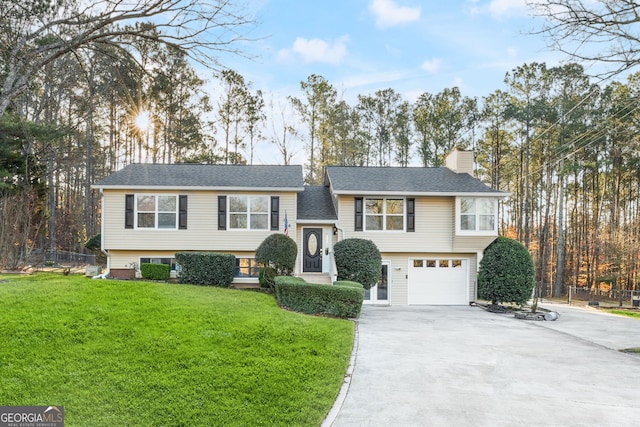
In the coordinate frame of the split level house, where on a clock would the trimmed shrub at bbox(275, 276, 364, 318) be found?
The trimmed shrub is roughly at 12 o'clock from the split level house.

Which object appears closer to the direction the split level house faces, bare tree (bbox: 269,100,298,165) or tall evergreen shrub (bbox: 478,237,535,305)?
the tall evergreen shrub

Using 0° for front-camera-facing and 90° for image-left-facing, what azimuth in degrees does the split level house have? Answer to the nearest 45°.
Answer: approximately 0°

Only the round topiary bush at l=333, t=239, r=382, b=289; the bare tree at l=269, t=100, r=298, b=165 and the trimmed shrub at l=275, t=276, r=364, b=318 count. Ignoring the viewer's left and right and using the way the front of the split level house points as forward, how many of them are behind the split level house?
1

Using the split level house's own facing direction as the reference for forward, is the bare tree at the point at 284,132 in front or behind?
behind

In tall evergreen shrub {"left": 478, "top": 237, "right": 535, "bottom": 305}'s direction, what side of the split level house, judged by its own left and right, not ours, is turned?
left
